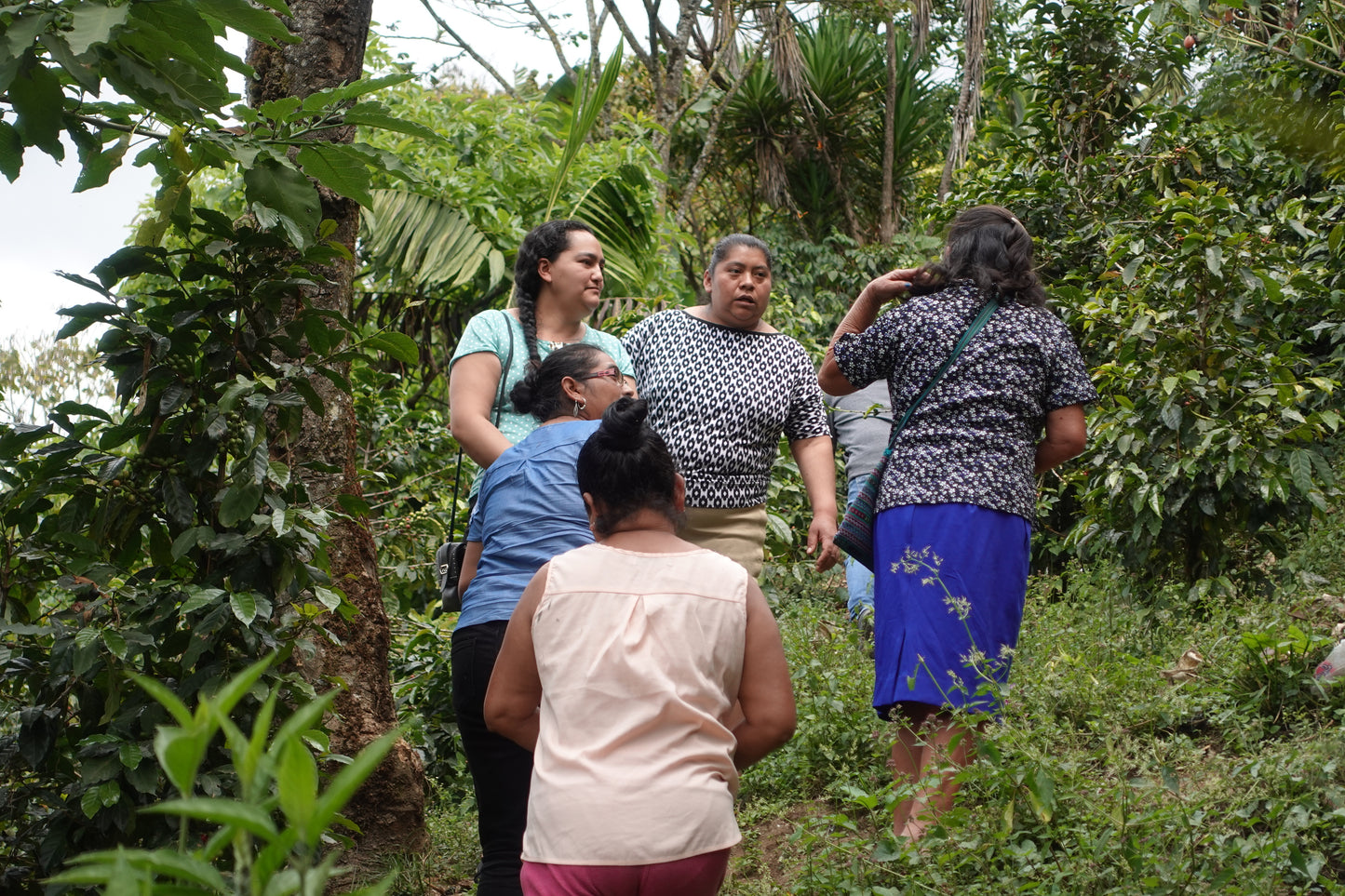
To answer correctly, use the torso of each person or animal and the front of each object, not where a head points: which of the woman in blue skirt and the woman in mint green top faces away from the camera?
the woman in blue skirt

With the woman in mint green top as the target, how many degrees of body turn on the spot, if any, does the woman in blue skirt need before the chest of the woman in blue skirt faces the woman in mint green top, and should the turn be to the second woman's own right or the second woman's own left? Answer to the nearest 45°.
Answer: approximately 90° to the second woman's own left

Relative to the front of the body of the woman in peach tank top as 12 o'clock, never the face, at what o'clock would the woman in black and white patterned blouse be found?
The woman in black and white patterned blouse is roughly at 12 o'clock from the woman in peach tank top.

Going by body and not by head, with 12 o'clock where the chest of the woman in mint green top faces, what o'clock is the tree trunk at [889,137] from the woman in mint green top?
The tree trunk is roughly at 8 o'clock from the woman in mint green top.

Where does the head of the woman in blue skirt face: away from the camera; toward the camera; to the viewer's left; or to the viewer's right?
away from the camera

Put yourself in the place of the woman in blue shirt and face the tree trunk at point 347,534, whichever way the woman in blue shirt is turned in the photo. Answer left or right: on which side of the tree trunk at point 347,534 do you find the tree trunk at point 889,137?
right

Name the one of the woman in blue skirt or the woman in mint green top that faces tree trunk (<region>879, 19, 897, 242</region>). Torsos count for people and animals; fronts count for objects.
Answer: the woman in blue skirt

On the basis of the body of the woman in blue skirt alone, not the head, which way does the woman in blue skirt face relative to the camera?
away from the camera

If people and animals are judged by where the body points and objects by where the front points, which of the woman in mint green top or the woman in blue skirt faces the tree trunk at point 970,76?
the woman in blue skirt

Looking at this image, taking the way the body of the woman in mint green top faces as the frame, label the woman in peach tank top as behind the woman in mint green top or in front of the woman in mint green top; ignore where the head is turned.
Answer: in front

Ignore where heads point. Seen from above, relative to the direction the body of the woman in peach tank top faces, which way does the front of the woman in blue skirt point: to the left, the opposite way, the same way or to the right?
the same way

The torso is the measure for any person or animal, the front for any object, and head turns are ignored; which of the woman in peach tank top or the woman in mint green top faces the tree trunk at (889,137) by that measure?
the woman in peach tank top

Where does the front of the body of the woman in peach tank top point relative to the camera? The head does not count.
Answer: away from the camera

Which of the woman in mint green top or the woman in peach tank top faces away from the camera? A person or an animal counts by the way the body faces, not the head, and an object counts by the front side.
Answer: the woman in peach tank top

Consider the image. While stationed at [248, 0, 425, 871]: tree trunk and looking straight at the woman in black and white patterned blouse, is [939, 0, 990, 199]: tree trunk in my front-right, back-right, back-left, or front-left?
front-left

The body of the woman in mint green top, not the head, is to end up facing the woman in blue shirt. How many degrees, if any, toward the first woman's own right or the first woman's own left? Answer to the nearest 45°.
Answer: approximately 45° to the first woman's own right

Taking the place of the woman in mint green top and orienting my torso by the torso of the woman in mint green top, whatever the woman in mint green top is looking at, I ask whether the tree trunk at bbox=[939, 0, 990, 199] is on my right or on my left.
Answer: on my left
